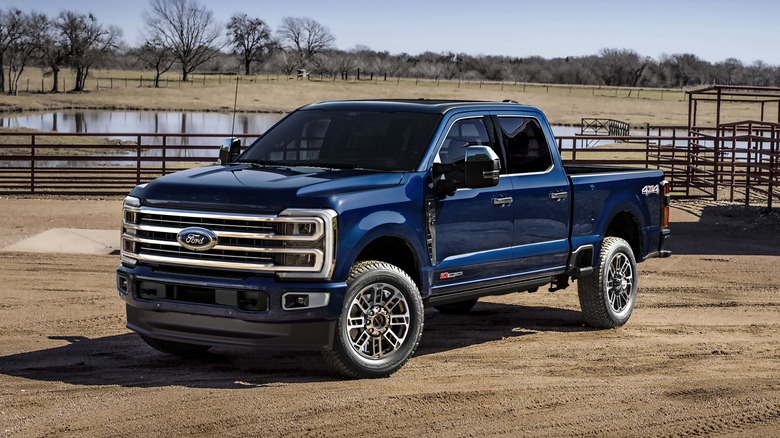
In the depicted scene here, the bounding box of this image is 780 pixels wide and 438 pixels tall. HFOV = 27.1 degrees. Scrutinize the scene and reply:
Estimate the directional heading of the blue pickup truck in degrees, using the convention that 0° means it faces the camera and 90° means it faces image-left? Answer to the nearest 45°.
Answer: approximately 45°
